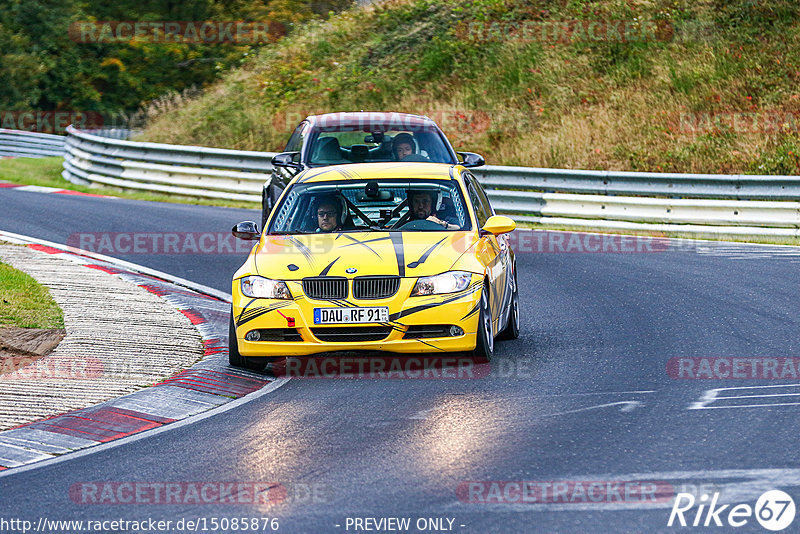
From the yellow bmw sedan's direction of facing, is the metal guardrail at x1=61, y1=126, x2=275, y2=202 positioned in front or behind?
behind

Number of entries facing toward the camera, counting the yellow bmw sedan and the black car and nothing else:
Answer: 2

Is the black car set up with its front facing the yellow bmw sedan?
yes

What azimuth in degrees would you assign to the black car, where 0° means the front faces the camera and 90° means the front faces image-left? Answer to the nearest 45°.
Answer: approximately 0°

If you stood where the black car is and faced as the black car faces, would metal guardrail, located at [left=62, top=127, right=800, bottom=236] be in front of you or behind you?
behind

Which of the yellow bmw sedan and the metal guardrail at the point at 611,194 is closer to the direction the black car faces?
the yellow bmw sedan

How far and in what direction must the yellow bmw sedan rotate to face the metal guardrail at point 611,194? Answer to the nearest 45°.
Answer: approximately 180°
